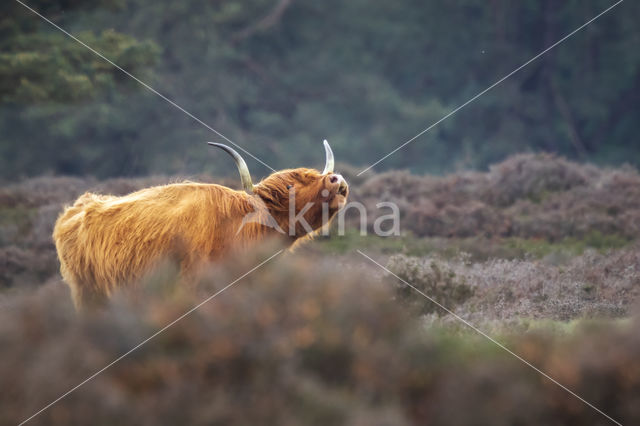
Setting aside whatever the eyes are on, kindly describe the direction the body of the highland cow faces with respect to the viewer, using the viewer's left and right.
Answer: facing to the right of the viewer

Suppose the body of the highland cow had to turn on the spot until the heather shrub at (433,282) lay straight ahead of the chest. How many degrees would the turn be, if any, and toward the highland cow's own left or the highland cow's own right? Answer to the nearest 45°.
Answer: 0° — it already faces it
